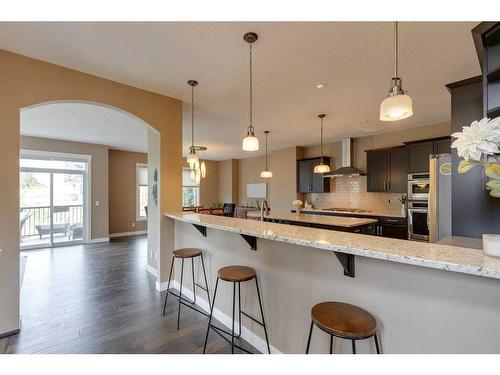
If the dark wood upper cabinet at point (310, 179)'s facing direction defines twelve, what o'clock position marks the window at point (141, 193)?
The window is roughly at 3 o'clock from the dark wood upper cabinet.

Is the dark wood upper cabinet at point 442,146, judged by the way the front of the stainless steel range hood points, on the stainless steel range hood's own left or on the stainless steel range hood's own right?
on the stainless steel range hood's own left

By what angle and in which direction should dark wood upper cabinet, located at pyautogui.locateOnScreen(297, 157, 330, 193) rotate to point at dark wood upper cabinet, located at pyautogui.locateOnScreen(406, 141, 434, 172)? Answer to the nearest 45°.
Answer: approximately 45° to its left

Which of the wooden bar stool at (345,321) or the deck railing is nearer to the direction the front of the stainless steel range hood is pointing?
the wooden bar stool

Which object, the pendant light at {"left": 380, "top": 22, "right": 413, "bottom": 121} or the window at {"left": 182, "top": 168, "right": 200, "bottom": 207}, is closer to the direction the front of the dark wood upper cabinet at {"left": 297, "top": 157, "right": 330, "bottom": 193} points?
the pendant light

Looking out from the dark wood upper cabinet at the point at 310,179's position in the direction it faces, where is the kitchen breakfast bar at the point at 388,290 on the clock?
The kitchen breakfast bar is roughly at 12 o'clock from the dark wood upper cabinet.

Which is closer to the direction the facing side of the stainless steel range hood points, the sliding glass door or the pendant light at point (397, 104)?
the pendant light

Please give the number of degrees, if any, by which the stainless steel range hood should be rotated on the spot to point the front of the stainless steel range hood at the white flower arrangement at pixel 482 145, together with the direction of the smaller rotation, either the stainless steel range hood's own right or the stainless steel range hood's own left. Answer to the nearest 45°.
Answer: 0° — it already faces it

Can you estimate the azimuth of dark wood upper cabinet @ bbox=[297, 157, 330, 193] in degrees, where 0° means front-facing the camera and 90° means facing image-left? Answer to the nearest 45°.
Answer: approximately 0°

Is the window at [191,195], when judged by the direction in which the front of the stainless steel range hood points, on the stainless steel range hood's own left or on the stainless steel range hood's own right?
on the stainless steel range hood's own right

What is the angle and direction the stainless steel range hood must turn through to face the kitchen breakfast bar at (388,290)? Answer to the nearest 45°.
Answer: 0° — it already faces it

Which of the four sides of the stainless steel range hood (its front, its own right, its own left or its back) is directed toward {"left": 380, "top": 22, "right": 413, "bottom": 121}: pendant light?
front
